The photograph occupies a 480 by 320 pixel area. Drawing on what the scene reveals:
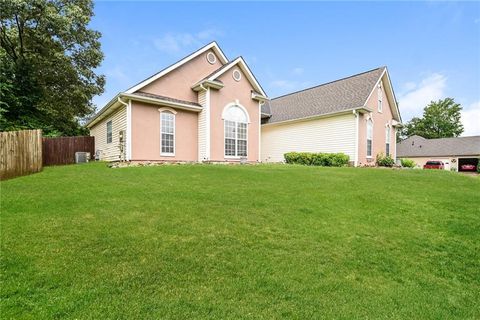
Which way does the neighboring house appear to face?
toward the camera

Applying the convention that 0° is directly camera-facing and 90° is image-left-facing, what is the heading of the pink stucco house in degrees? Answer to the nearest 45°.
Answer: approximately 315°

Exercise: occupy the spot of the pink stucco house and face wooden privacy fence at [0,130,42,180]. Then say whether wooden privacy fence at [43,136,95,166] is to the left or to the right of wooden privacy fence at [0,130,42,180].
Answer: right

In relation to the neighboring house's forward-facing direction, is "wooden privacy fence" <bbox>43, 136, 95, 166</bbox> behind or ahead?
ahead

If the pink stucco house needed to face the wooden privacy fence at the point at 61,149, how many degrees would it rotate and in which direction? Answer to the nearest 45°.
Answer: approximately 135° to its right

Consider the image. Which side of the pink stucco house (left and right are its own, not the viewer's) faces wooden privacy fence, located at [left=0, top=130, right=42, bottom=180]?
right

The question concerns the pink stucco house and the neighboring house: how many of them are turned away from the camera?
0
